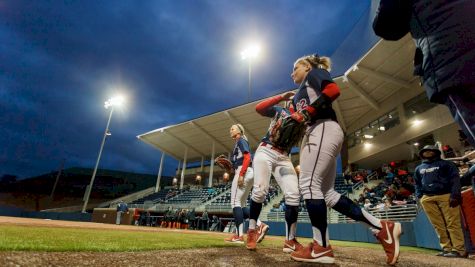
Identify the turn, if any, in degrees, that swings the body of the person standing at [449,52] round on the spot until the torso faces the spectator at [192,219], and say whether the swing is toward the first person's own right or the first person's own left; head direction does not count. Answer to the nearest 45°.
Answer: approximately 45° to the first person's own right

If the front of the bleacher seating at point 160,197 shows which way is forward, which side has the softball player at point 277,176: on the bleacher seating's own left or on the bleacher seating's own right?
on the bleacher seating's own left

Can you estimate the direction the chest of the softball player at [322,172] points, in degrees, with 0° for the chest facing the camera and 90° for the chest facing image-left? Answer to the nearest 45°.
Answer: approximately 90°

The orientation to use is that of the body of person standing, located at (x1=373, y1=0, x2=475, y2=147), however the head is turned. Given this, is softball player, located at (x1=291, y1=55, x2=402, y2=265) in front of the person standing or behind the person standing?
in front

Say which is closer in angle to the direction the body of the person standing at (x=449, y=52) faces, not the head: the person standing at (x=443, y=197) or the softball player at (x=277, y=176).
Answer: the softball player

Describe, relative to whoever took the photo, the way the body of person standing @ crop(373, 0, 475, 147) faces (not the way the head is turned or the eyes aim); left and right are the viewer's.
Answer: facing to the left of the viewer

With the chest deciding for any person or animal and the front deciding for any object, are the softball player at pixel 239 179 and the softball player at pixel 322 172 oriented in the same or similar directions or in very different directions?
same or similar directions

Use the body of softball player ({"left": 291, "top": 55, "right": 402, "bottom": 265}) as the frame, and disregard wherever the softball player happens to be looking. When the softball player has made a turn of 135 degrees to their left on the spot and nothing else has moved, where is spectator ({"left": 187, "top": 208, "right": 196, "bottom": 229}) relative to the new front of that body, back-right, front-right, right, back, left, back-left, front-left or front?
back

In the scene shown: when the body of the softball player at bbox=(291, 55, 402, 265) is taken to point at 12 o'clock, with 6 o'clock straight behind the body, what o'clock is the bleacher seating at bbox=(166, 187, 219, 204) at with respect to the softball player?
The bleacher seating is roughly at 2 o'clock from the softball player.

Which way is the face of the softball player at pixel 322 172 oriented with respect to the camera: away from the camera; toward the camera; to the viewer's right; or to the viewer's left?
to the viewer's left

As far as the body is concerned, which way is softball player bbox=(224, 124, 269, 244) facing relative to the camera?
to the viewer's left

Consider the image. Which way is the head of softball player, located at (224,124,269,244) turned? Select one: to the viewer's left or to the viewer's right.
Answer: to the viewer's left

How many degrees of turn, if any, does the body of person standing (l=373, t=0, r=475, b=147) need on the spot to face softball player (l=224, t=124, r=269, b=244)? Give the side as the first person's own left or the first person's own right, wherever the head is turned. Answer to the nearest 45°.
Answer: approximately 45° to the first person's own right

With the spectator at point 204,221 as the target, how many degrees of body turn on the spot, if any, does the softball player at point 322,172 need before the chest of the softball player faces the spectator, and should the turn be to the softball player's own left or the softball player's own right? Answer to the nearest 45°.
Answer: approximately 45° to the softball player's own right

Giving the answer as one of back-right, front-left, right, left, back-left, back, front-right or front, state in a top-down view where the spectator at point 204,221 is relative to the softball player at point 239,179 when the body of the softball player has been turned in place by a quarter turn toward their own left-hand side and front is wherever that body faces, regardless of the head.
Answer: back
